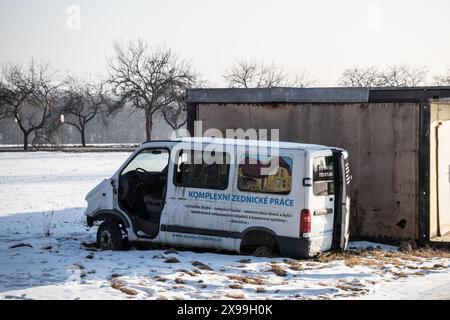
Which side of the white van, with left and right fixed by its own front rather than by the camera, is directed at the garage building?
right

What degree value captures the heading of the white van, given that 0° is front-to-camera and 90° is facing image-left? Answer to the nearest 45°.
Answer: approximately 135°
